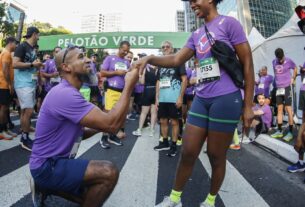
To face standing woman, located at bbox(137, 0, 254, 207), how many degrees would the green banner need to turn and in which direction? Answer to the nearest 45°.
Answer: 0° — it already faces them

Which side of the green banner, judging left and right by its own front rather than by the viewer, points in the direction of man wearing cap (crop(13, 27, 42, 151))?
front

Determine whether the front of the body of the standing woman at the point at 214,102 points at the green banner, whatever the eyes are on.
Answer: no

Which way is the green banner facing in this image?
toward the camera

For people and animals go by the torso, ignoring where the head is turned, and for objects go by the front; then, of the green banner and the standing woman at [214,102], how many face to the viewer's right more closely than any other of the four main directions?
0

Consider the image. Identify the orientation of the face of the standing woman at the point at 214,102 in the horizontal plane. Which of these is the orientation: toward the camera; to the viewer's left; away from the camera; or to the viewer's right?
to the viewer's left
